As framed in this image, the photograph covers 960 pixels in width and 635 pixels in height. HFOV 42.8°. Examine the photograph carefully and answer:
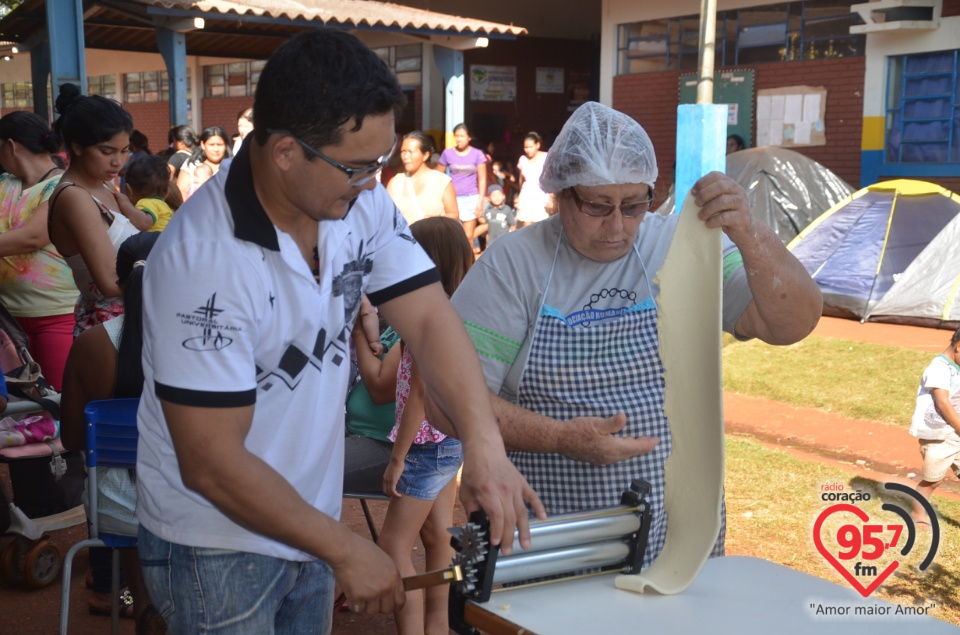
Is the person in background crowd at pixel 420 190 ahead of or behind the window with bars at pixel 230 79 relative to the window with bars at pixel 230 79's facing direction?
ahead

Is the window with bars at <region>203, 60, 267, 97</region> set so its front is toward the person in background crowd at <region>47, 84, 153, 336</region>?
yes

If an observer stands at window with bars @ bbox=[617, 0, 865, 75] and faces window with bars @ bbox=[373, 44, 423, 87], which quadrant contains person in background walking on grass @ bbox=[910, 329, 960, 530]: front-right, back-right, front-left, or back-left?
back-left

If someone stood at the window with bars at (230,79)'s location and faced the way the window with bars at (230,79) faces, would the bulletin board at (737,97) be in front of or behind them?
in front

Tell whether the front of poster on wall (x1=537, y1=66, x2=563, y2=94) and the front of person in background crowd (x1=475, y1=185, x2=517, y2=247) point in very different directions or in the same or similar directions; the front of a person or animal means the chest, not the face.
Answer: same or similar directions

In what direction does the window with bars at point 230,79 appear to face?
toward the camera

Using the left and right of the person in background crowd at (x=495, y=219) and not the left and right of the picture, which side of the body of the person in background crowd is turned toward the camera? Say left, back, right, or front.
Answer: front

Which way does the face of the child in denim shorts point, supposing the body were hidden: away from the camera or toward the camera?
away from the camera

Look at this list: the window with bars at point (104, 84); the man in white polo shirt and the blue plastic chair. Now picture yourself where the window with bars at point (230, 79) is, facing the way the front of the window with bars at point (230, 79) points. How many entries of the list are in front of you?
2

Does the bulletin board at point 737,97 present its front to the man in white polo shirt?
yes
